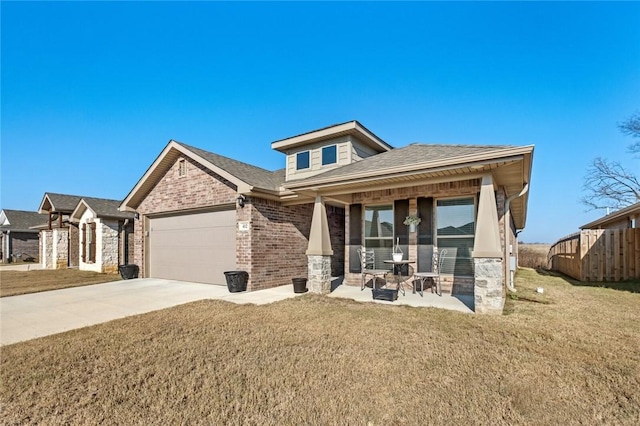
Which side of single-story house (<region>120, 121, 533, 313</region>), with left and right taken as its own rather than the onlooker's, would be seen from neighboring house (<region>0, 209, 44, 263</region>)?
right

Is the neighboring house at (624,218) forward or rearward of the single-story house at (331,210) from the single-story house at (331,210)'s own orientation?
rearward

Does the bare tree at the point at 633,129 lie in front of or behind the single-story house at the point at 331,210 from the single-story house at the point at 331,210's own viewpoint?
behind

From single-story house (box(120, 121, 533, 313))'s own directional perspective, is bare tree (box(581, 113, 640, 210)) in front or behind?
behind

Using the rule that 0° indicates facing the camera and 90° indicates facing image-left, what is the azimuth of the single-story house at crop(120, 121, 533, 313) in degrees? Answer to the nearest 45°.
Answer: approximately 45°
